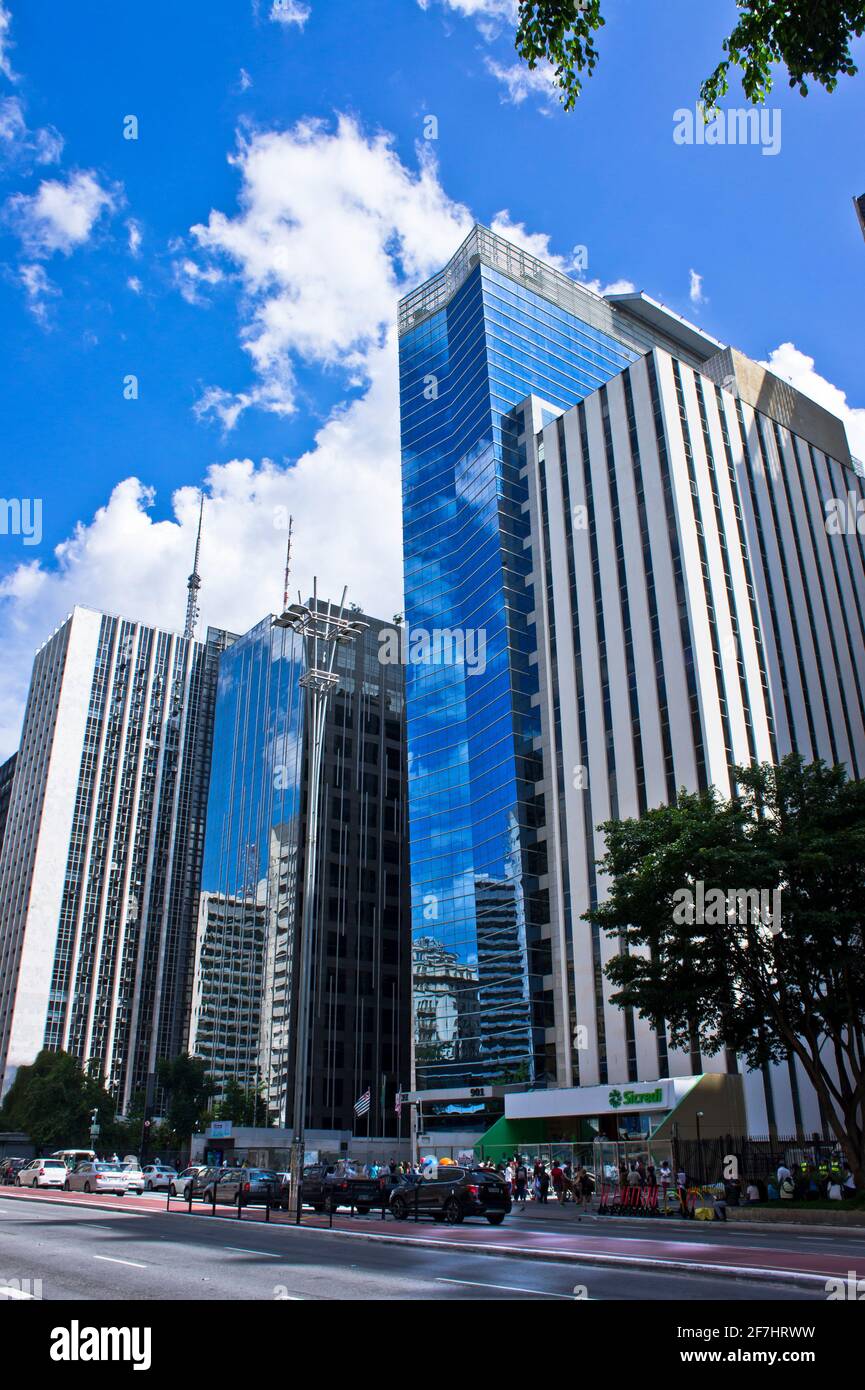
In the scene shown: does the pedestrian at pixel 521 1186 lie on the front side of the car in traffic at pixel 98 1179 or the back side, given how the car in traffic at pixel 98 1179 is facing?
on the back side

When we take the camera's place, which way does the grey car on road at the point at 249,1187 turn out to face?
facing away from the viewer and to the left of the viewer

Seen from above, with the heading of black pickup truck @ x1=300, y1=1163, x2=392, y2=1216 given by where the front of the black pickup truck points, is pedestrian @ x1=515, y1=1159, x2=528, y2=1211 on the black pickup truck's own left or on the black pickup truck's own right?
on the black pickup truck's own right

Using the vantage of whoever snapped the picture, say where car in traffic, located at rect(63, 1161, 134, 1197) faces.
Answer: facing away from the viewer and to the left of the viewer

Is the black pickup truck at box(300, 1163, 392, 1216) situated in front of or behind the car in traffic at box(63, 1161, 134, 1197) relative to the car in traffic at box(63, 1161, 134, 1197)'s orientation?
behind

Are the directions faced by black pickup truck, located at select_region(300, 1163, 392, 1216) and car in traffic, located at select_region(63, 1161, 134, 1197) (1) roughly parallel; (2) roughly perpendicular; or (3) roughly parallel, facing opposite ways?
roughly parallel

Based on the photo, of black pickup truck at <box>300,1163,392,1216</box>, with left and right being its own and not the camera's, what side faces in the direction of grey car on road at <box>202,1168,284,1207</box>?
front

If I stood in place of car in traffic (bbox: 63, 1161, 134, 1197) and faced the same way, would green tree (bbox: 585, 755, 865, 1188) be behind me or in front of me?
behind

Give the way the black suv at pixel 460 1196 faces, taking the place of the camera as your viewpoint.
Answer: facing away from the viewer and to the left of the viewer

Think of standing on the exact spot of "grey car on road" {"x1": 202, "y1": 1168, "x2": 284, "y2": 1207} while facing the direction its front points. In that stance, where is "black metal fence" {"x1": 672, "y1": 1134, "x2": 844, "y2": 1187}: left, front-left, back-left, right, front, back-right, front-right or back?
back-right

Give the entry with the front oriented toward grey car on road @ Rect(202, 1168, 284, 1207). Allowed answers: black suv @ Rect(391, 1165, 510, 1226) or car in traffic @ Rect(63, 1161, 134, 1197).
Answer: the black suv

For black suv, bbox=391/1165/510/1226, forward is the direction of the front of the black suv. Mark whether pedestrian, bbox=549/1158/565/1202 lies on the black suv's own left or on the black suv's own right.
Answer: on the black suv's own right

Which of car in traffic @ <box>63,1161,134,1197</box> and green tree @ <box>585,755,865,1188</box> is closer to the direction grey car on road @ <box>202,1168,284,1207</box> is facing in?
the car in traffic

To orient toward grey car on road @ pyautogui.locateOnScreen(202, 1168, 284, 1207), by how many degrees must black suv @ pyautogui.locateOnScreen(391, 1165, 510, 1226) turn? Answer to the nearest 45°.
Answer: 0° — it already faces it

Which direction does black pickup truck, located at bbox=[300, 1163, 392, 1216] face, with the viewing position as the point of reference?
facing away from the viewer and to the left of the viewer
